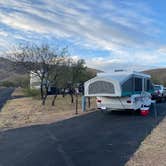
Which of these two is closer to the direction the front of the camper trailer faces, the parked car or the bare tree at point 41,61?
the parked car

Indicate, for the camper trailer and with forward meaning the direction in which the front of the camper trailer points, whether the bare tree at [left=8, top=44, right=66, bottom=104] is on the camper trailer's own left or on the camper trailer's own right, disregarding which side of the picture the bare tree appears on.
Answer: on the camper trailer's own left

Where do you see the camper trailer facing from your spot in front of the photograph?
facing away from the viewer and to the right of the viewer
